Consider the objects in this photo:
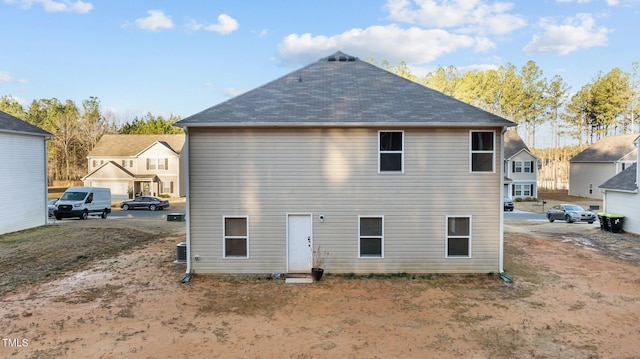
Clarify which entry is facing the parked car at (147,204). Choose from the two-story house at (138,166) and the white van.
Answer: the two-story house

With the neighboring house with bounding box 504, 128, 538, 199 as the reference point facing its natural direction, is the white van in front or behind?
in front

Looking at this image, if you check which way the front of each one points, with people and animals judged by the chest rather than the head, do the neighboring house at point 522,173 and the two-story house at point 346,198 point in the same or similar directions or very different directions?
very different directions

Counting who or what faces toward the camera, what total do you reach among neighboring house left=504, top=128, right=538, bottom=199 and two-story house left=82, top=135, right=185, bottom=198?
2

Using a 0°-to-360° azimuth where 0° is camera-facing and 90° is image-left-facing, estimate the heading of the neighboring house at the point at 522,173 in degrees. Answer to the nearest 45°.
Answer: approximately 0°

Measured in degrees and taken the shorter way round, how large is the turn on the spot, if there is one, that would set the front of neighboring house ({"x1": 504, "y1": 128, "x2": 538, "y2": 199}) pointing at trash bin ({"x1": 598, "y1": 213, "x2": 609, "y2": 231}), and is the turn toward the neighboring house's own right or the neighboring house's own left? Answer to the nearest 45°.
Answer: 0° — it already faces it

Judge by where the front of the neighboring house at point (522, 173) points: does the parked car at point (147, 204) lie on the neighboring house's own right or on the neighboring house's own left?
on the neighboring house's own right

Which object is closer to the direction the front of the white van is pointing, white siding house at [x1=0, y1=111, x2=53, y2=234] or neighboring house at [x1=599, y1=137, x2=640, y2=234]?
the white siding house

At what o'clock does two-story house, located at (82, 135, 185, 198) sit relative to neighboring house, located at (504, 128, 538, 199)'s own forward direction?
The two-story house is roughly at 2 o'clock from the neighboring house.

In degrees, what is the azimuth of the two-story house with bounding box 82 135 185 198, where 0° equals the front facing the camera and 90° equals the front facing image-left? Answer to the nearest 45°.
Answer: approximately 0°

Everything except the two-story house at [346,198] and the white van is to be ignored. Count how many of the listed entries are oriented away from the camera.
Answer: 1

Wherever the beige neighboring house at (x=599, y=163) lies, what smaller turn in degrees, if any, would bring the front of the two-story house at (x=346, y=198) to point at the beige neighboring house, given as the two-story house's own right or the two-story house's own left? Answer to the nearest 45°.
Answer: approximately 45° to the two-story house's own right

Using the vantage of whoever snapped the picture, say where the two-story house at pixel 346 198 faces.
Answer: facing away from the viewer

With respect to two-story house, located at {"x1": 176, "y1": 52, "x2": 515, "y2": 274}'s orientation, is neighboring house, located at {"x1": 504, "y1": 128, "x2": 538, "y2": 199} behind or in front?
in front

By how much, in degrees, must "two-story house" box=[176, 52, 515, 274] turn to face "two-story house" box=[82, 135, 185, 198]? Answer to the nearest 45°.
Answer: approximately 45° to its left
